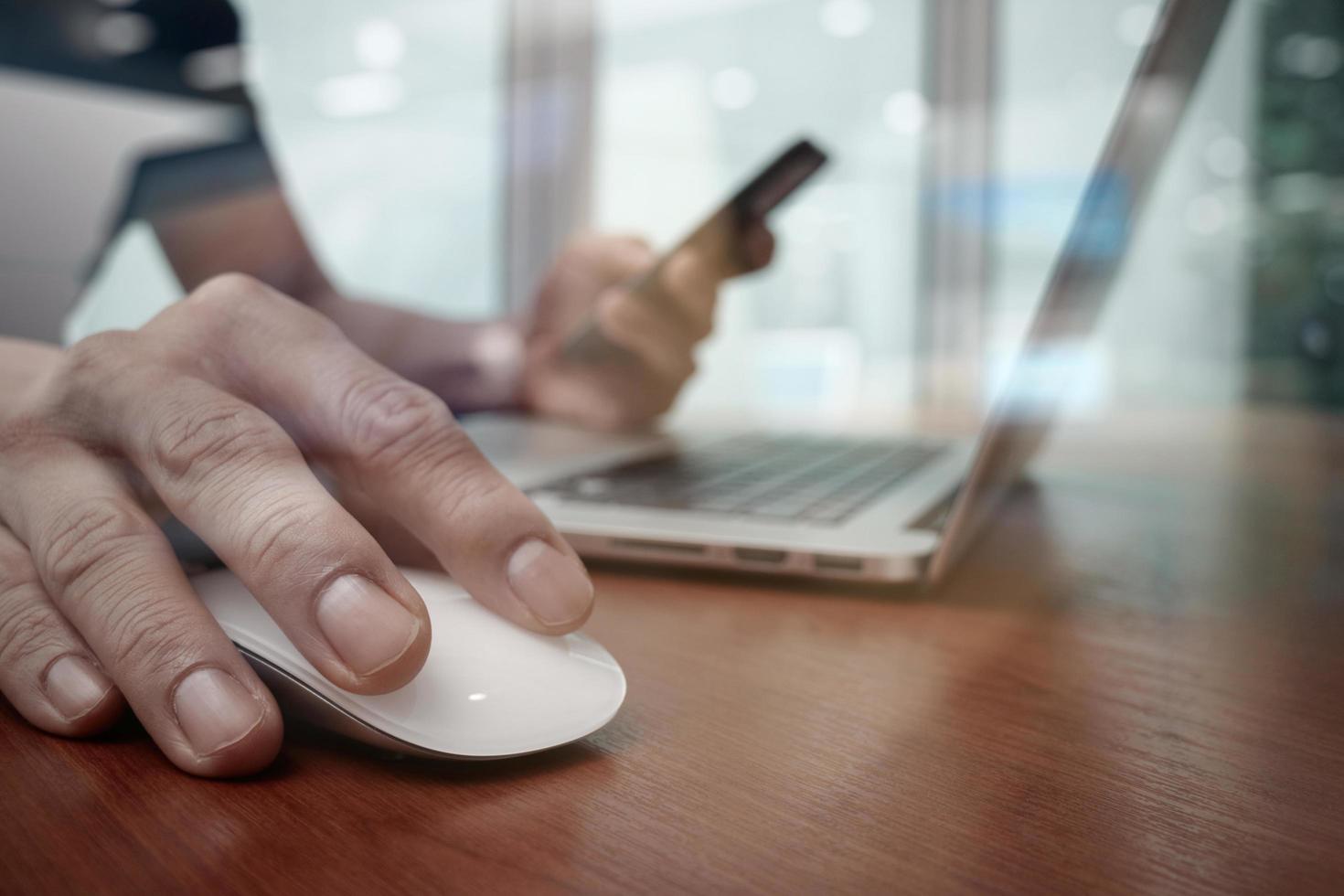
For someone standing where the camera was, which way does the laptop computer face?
facing to the left of the viewer
